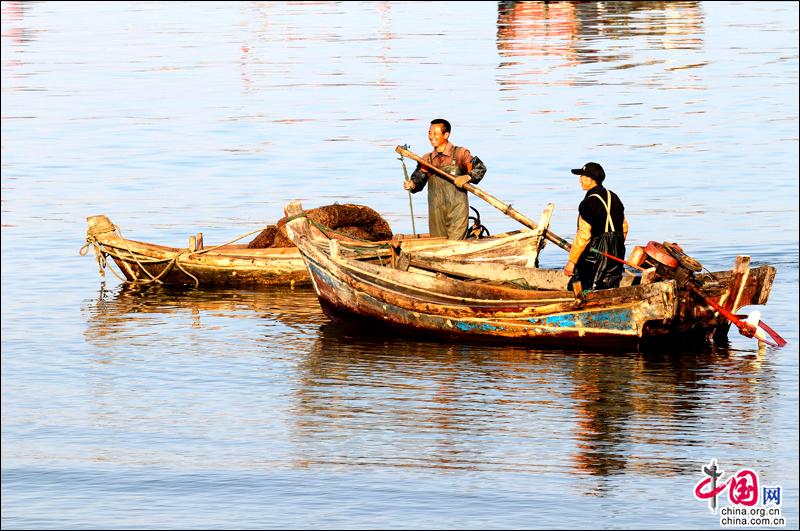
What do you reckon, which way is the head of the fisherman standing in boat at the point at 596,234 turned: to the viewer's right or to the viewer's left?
to the viewer's left

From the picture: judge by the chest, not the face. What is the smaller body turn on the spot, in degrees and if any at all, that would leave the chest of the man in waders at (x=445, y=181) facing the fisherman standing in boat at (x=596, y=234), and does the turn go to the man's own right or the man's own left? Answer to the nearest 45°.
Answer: approximately 90° to the man's own left

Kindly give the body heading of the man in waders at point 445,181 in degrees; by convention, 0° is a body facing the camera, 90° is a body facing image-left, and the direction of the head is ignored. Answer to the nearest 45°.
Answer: approximately 45°

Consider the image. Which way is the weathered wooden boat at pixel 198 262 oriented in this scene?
to the viewer's left

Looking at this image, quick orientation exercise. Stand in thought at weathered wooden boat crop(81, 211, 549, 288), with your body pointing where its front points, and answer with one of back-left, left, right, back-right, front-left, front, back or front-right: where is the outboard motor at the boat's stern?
back-left

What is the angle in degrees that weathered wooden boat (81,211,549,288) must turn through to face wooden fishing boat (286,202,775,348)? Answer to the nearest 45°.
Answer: approximately 135° to its left
